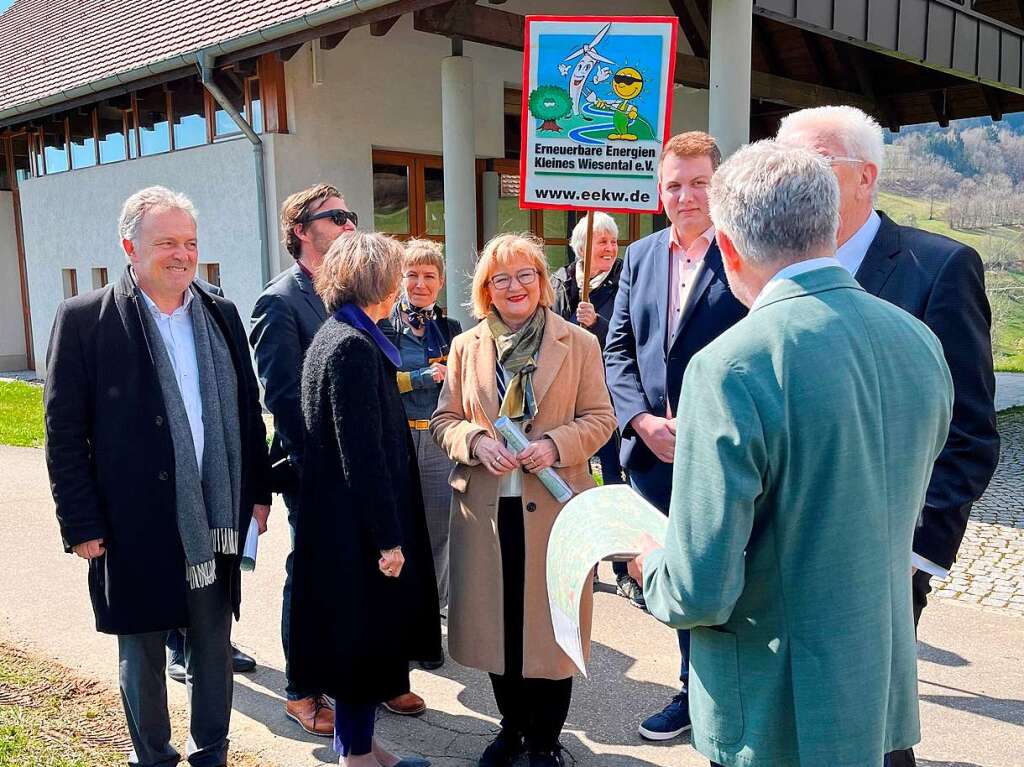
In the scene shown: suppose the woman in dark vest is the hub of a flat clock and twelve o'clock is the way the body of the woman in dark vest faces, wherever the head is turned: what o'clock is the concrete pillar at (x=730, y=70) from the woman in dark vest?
The concrete pillar is roughly at 7 o'clock from the woman in dark vest.

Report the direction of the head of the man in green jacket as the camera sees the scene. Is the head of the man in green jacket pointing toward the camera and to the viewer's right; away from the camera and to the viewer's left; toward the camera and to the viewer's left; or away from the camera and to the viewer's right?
away from the camera and to the viewer's left

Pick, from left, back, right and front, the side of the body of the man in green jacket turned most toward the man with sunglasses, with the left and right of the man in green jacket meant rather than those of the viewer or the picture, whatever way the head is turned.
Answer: front

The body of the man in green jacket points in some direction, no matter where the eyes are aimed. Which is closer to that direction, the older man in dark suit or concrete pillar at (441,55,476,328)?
the concrete pillar

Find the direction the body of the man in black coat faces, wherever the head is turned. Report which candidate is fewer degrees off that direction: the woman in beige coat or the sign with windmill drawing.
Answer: the woman in beige coat

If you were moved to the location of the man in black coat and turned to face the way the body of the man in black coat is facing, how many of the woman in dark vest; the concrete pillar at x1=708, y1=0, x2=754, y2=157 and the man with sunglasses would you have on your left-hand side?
3

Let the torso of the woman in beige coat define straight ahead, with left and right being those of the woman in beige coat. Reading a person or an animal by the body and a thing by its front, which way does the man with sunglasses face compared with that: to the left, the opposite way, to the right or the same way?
to the left

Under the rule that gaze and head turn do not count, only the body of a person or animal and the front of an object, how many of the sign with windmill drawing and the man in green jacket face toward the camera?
1

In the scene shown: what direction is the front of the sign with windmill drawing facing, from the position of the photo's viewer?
facing the viewer

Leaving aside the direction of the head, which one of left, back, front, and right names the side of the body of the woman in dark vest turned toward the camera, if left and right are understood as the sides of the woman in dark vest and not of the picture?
front

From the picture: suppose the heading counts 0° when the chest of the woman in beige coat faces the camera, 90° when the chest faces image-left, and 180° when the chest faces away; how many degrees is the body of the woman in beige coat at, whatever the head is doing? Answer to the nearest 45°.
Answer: approximately 0°

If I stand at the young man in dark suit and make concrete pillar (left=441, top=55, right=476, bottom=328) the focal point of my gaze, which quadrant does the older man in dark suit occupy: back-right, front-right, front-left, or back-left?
back-right
